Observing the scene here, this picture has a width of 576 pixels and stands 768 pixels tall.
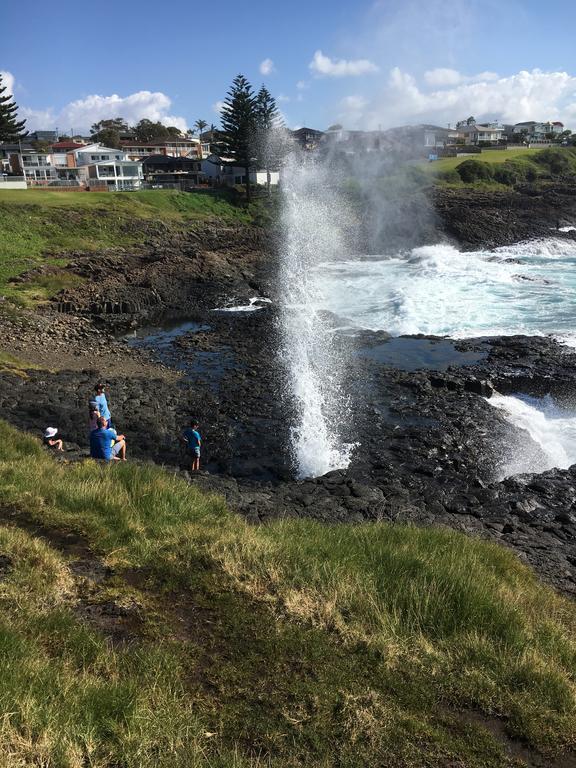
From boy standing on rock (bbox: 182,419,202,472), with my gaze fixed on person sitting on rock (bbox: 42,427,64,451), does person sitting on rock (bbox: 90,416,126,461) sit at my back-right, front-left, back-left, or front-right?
front-left

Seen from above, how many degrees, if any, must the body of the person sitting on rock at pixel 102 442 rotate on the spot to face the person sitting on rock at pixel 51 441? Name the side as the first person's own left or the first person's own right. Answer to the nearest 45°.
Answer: approximately 90° to the first person's own left

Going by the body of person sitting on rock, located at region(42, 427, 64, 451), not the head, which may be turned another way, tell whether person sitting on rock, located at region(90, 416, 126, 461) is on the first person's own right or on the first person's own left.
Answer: on the first person's own right

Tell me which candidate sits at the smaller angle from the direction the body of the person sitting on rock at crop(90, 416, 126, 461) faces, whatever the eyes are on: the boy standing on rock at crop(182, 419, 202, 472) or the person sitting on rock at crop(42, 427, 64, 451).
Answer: the boy standing on rock

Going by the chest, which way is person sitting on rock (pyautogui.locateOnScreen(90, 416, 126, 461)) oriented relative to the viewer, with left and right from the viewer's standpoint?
facing away from the viewer and to the right of the viewer

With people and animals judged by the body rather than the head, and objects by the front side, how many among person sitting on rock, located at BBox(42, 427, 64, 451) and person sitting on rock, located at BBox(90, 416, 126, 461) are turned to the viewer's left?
0
